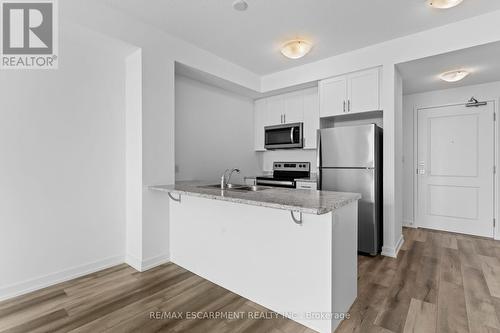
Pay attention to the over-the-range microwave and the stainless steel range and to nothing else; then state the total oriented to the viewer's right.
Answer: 0

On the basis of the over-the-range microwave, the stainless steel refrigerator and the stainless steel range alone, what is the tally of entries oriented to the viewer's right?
0

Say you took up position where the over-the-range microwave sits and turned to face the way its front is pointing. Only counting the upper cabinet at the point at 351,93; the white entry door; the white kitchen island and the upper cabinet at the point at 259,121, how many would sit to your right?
1

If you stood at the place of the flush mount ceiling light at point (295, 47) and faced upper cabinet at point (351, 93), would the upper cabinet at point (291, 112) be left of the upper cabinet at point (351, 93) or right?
left

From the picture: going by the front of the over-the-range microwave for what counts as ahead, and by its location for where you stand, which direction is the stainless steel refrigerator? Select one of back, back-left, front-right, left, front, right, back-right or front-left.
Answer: left

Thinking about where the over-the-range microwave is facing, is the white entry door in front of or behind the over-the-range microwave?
behind

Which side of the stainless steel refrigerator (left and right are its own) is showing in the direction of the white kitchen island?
front

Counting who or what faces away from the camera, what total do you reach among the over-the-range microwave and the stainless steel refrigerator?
0

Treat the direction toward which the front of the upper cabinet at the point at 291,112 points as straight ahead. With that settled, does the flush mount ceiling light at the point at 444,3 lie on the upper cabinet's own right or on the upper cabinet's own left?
on the upper cabinet's own left

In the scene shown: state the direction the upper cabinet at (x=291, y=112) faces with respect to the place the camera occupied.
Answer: facing the viewer and to the left of the viewer

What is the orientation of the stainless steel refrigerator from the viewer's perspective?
toward the camera

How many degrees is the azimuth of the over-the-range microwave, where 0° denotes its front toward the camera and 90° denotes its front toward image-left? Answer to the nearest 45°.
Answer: approximately 45°
